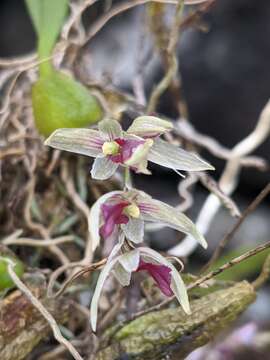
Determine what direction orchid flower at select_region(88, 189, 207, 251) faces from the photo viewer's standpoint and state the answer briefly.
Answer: facing the viewer and to the left of the viewer
